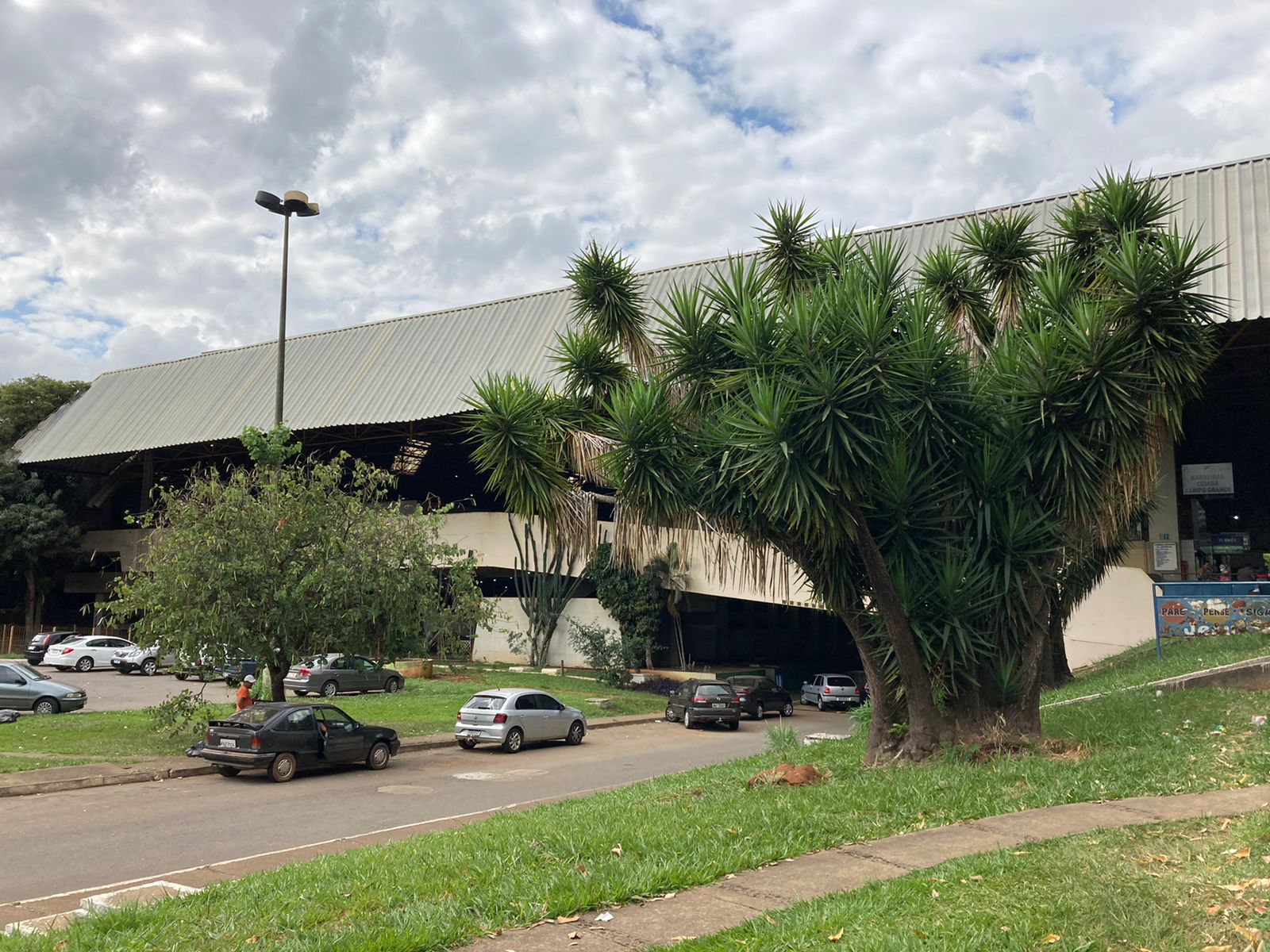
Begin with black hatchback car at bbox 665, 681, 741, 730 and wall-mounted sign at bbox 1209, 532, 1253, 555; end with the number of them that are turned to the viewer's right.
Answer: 0

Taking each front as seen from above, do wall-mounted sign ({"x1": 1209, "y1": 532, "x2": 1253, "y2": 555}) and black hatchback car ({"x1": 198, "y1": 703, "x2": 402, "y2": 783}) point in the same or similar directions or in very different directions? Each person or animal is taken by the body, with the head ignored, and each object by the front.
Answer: very different directions

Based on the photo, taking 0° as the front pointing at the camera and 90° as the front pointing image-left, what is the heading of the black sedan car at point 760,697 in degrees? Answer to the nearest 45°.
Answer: approximately 225°

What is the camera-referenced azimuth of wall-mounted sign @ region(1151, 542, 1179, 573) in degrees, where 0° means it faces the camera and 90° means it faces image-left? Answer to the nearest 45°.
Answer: approximately 0°

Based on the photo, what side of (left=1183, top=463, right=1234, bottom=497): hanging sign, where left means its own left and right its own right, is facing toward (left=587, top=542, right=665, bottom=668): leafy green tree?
right

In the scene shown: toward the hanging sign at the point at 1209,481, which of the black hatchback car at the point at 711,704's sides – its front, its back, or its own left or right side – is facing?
right

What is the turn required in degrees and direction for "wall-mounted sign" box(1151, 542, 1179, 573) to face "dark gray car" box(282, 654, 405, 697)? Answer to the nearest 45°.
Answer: approximately 90° to its right

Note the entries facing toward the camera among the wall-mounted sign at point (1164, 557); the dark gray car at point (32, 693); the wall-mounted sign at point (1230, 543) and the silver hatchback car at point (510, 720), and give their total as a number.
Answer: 2

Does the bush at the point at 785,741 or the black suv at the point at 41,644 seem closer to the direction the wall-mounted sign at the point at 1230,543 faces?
the bush
